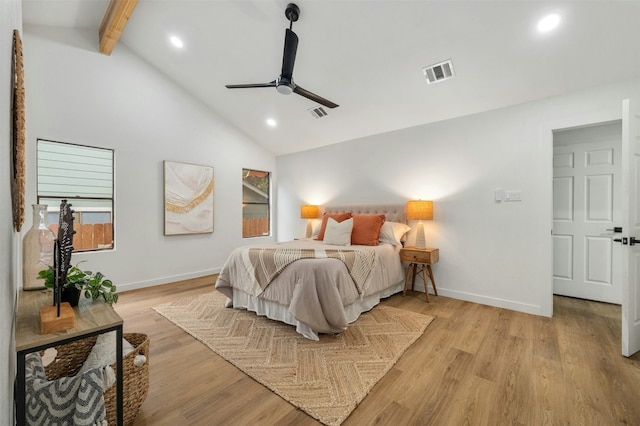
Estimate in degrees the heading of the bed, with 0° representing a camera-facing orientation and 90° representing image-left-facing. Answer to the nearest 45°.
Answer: approximately 45°

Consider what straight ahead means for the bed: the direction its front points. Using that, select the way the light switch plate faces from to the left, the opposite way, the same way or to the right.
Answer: the same way

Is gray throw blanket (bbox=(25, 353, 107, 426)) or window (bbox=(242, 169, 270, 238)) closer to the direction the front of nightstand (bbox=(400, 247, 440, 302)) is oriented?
the gray throw blanket

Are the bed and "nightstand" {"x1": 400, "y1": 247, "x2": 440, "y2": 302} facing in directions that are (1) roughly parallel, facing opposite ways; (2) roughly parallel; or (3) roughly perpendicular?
roughly parallel

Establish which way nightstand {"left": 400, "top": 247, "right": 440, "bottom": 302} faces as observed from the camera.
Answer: facing the viewer and to the left of the viewer

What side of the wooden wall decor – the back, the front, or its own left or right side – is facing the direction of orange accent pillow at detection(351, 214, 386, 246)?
front

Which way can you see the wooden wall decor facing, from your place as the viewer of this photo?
facing to the right of the viewer

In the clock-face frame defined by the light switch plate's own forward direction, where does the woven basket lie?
The woven basket is roughly at 1 o'clock from the light switch plate.

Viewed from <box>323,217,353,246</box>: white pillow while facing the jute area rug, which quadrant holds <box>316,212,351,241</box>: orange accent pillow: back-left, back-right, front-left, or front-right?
back-right

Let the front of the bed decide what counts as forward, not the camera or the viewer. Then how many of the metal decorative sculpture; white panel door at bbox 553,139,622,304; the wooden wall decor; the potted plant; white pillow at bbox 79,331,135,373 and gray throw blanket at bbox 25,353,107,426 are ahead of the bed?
5

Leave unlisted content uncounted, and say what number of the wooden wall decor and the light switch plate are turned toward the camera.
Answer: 1

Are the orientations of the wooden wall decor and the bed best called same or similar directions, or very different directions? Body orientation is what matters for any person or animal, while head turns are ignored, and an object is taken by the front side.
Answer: very different directions

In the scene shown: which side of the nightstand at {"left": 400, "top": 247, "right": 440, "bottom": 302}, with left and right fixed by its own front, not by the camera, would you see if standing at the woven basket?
front

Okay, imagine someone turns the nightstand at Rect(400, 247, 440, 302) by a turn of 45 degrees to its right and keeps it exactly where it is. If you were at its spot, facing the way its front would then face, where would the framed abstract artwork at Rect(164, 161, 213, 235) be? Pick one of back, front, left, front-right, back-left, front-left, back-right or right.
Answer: front

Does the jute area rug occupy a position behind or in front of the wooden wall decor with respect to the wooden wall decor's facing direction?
in front

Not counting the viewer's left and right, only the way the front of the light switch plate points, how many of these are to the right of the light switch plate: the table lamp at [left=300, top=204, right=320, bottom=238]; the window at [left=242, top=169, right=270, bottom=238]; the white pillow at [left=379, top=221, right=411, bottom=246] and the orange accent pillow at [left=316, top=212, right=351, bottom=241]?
4

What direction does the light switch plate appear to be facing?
toward the camera
